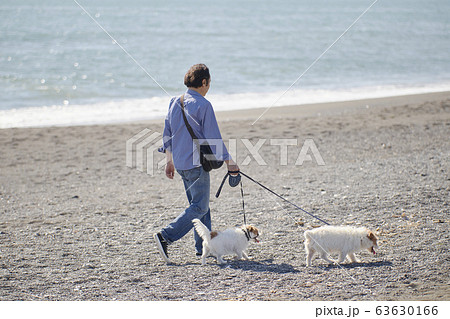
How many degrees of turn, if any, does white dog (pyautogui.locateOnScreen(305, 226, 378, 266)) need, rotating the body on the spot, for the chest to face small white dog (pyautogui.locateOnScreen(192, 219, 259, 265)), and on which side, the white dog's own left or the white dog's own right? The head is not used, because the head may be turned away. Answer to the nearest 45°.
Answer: approximately 180°

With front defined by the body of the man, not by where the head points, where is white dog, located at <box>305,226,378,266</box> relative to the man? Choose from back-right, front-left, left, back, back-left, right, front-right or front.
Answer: front-right

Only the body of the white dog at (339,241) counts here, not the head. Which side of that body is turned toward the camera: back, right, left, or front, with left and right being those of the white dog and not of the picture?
right

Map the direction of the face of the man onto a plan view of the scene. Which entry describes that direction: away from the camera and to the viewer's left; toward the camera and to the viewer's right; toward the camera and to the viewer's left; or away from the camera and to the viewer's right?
away from the camera and to the viewer's right

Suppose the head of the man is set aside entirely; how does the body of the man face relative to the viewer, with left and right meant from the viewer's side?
facing away from the viewer and to the right of the viewer

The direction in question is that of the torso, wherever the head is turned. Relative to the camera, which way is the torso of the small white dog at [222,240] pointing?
to the viewer's right

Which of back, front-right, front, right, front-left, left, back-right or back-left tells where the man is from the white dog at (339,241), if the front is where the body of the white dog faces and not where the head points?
back

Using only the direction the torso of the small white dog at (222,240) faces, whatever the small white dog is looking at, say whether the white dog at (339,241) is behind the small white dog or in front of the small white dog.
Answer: in front
